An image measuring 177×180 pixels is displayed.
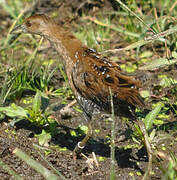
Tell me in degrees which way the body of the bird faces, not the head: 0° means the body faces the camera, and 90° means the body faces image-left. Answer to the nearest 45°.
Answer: approximately 90°
